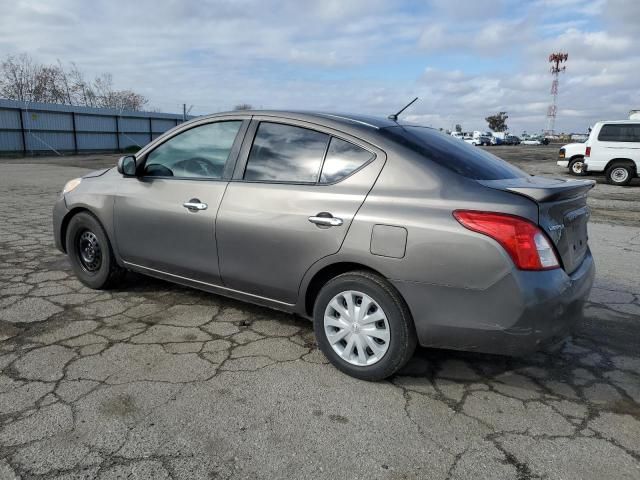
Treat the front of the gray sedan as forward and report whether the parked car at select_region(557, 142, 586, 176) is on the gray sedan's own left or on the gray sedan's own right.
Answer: on the gray sedan's own right

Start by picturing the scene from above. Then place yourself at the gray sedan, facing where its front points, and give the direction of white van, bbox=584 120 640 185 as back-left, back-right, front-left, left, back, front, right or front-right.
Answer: right

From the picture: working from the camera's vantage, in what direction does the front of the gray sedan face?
facing away from the viewer and to the left of the viewer

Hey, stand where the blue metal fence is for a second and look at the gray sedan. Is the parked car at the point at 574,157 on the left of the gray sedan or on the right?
left
